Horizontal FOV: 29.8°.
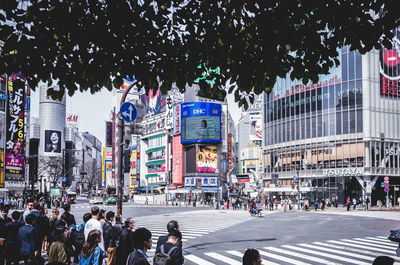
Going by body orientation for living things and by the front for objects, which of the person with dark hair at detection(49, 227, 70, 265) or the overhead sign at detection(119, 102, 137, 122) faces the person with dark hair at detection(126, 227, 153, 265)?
the overhead sign

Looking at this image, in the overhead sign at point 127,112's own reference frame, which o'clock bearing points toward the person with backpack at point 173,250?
The person with backpack is roughly at 12 o'clock from the overhead sign.

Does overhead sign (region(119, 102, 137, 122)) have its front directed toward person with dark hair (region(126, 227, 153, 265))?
yes

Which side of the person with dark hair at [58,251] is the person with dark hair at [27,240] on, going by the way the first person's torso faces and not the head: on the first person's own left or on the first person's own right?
on the first person's own left

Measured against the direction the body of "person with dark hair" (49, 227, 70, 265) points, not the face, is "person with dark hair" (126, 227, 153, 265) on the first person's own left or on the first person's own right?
on the first person's own right

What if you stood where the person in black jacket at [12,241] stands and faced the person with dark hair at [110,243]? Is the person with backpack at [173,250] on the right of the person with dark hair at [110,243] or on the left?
right

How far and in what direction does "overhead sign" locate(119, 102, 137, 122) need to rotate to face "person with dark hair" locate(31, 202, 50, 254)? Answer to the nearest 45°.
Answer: approximately 45° to its right

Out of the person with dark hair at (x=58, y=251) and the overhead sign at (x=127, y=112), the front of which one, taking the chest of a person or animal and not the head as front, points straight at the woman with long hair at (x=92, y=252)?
the overhead sign

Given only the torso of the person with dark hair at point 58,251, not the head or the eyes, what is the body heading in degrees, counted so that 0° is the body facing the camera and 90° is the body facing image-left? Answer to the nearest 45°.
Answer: approximately 225°

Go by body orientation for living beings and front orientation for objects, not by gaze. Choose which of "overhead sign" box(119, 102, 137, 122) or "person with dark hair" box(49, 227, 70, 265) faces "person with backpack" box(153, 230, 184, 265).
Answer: the overhead sign

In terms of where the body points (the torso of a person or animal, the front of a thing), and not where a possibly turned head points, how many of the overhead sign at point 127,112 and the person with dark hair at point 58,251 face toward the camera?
1
